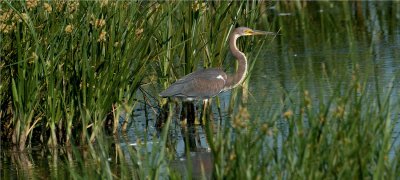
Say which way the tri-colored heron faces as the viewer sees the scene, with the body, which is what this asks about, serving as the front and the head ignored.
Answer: to the viewer's right
